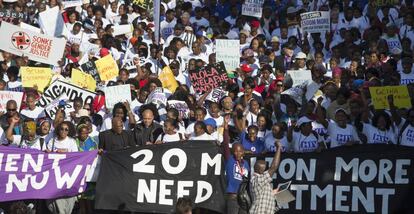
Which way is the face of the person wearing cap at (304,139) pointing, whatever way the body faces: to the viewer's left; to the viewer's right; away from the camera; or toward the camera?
toward the camera

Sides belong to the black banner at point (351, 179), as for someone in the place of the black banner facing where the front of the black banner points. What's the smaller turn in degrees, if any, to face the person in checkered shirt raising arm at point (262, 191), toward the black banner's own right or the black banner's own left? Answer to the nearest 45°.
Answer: approximately 45° to the black banner's own right

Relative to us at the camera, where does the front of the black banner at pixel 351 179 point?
facing the viewer

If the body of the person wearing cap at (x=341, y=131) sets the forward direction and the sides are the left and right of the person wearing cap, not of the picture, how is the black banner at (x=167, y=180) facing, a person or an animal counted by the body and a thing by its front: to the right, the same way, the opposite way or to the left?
the same way

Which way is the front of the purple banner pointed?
toward the camera
